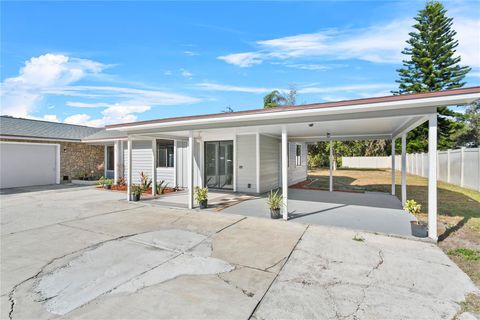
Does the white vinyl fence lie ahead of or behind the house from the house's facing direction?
behind

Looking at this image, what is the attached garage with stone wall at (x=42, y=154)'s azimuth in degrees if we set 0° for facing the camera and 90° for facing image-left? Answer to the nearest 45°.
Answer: approximately 315°

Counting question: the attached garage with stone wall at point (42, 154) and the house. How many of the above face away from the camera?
0

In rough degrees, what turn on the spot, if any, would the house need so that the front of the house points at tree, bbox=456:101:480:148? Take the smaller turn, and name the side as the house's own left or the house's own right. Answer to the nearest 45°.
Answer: approximately 180°

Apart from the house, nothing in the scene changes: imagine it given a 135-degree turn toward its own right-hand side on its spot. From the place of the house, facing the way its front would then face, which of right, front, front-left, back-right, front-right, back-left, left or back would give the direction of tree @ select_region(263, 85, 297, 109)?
front

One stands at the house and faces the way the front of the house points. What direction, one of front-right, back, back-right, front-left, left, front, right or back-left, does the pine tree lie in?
back

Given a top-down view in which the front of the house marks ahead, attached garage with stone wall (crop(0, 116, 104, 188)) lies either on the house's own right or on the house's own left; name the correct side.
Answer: on the house's own right

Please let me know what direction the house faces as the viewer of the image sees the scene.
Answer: facing the viewer and to the left of the viewer
